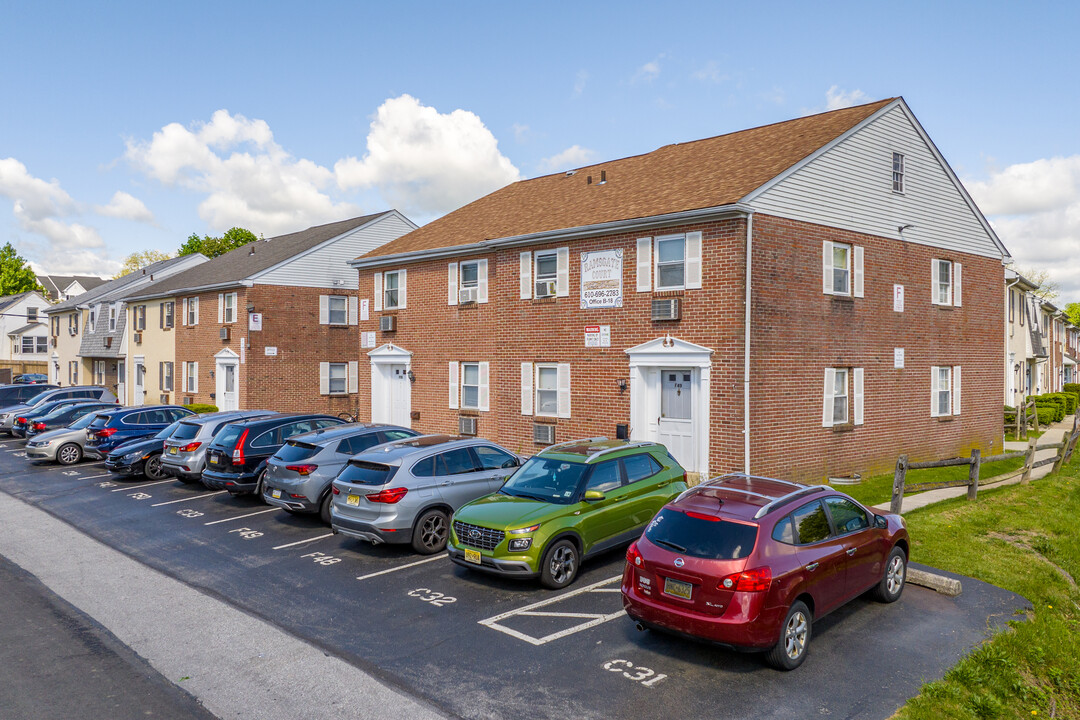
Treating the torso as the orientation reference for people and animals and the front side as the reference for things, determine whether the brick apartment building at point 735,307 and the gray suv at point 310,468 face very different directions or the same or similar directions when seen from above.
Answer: very different directions

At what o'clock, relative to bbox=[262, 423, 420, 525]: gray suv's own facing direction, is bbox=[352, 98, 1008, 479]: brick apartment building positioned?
The brick apartment building is roughly at 1 o'clock from the gray suv.

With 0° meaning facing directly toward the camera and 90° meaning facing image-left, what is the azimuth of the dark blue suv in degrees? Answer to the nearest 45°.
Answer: approximately 225°

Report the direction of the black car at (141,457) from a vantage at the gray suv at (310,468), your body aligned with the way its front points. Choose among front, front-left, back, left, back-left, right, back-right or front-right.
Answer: left

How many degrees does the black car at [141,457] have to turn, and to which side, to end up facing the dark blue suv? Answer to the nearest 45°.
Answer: approximately 135° to its right

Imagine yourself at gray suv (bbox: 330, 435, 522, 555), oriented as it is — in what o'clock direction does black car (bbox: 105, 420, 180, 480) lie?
The black car is roughly at 9 o'clock from the gray suv.

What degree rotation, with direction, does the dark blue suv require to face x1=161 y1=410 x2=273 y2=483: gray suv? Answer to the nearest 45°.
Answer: approximately 135° to its right

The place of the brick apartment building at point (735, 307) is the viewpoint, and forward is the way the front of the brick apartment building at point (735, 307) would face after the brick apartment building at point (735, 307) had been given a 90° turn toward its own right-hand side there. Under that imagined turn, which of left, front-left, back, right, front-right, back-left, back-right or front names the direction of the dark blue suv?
front-left

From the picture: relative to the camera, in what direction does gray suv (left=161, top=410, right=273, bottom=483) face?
facing away from the viewer and to the right of the viewer

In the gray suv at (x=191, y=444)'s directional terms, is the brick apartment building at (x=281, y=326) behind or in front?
in front

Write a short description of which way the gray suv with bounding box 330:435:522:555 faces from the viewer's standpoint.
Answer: facing away from the viewer and to the right of the viewer

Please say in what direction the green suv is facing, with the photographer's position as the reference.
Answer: facing the viewer and to the left of the viewer

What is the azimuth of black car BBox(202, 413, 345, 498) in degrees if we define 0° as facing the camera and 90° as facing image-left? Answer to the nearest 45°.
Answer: approximately 225°

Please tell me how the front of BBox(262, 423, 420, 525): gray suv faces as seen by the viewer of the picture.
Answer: facing away from the viewer and to the right of the viewer

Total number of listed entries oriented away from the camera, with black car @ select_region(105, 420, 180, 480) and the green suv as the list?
0

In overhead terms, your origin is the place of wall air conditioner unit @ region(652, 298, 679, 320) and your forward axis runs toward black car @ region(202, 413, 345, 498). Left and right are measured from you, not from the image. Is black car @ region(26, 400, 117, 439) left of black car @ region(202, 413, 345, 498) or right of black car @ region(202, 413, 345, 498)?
right

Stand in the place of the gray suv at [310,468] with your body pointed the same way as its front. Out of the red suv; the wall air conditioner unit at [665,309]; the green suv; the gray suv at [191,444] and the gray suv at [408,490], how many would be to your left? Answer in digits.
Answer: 1
